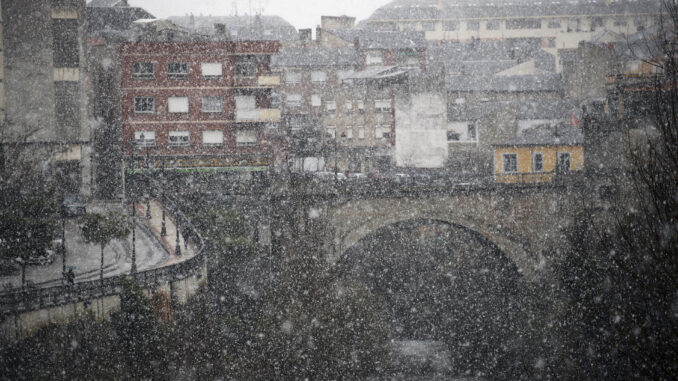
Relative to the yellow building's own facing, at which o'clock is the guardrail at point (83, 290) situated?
The guardrail is roughly at 1 o'clock from the yellow building.

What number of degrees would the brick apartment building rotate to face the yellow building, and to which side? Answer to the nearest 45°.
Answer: approximately 90° to its left

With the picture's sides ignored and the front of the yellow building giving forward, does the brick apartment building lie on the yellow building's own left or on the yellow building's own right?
on the yellow building's own right

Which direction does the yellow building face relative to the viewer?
toward the camera

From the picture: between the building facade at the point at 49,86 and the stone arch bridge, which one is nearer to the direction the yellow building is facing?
the stone arch bridge

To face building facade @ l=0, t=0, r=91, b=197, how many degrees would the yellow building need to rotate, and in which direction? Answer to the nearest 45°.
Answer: approximately 90° to its right

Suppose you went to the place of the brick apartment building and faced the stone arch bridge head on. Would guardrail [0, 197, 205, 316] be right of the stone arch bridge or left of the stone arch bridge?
right

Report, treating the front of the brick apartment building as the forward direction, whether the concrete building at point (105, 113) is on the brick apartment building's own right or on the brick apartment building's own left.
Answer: on the brick apartment building's own right

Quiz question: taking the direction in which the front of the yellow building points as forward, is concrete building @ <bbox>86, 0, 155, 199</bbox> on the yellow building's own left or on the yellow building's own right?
on the yellow building's own right

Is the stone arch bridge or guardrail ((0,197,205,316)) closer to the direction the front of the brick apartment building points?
the guardrail

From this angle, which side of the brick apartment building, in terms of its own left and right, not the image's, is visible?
front

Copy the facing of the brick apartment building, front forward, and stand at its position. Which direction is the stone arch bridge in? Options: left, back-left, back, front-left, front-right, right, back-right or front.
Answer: front-left

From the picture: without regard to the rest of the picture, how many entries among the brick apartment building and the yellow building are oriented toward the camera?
2
